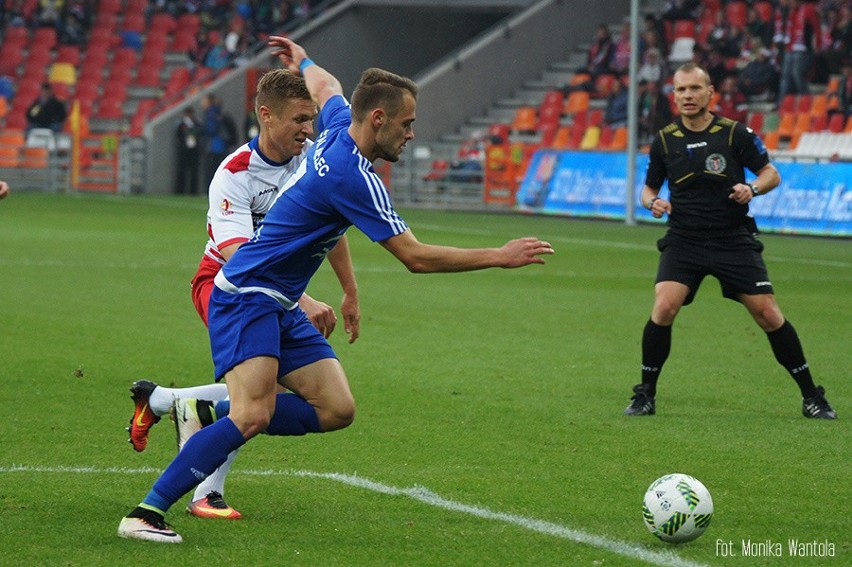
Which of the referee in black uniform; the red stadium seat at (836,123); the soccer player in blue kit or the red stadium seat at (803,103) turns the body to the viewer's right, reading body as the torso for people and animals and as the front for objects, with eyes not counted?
the soccer player in blue kit

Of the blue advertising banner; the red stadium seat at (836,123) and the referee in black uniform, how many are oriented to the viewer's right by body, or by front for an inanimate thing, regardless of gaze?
0

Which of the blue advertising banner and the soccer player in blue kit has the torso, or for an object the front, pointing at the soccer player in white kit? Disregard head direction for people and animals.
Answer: the blue advertising banner

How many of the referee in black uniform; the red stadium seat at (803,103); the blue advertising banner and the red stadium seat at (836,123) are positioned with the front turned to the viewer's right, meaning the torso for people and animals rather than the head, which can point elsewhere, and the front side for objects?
0

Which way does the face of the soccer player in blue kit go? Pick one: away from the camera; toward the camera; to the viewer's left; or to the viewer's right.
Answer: to the viewer's right

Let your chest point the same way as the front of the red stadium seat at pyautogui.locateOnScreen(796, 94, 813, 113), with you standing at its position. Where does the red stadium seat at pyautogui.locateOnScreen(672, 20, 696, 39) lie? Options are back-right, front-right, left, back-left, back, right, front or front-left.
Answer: right

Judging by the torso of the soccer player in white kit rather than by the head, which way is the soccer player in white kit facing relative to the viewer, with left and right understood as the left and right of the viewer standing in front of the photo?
facing the viewer and to the right of the viewer

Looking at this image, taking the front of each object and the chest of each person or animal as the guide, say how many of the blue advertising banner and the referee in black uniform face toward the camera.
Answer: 2

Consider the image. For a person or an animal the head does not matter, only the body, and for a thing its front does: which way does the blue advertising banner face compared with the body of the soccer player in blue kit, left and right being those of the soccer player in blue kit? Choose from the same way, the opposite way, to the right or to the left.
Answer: to the right

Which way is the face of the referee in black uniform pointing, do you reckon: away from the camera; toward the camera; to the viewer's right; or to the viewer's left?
toward the camera

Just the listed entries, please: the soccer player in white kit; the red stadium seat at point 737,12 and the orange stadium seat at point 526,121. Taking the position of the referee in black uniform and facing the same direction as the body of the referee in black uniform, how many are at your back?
2

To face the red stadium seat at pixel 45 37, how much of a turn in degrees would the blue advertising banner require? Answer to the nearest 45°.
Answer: approximately 135° to its right

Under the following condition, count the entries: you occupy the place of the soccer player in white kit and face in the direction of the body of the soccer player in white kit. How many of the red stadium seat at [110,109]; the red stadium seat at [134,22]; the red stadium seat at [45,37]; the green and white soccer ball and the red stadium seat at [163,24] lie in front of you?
1

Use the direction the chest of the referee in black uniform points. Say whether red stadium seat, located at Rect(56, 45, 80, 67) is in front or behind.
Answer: behind

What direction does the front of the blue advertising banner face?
toward the camera

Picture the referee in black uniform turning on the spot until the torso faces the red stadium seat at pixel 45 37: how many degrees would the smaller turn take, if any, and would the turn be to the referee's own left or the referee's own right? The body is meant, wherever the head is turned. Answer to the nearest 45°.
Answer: approximately 135° to the referee's own right

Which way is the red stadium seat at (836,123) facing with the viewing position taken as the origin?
facing the viewer and to the left of the viewer

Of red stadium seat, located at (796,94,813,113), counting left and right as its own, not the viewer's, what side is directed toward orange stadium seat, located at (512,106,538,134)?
right

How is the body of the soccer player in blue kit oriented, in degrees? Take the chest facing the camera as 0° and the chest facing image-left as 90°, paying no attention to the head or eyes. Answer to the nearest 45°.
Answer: approximately 270°

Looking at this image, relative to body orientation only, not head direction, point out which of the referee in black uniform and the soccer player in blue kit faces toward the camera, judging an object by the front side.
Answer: the referee in black uniform
